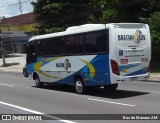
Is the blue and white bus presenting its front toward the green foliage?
no

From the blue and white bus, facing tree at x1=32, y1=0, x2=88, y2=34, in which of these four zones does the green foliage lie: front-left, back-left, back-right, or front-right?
front-right

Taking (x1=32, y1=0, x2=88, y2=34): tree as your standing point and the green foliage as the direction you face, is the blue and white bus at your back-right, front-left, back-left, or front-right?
front-right

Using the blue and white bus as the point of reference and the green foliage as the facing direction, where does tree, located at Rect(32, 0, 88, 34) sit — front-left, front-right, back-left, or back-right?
front-left

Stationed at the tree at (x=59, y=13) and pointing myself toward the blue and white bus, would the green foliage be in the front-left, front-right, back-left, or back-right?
front-left
